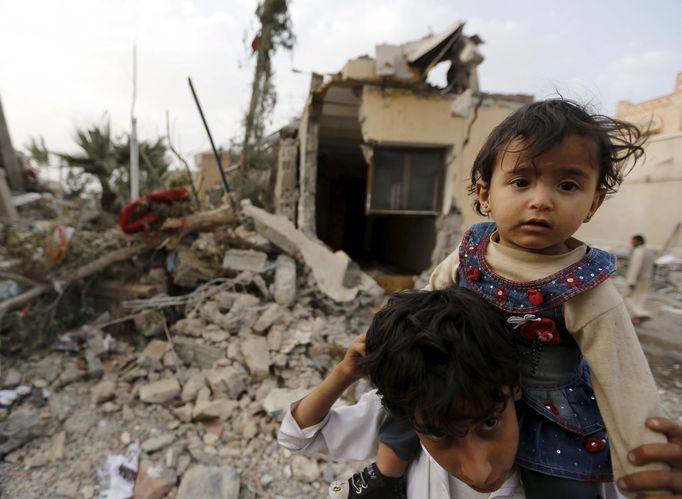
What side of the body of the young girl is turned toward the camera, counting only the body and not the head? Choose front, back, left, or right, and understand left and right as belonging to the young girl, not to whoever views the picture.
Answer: front

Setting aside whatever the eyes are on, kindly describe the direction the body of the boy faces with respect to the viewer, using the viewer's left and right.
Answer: facing the viewer

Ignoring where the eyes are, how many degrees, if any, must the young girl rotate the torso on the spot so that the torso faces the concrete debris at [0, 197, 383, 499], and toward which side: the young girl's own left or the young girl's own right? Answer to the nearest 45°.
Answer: approximately 135° to the young girl's own right

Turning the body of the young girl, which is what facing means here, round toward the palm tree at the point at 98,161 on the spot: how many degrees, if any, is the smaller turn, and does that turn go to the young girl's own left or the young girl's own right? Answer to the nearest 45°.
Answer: approximately 135° to the young girl's own right

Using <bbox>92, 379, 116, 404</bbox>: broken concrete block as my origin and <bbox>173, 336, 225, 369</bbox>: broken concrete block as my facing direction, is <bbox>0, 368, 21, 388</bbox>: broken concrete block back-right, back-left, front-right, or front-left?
back-left

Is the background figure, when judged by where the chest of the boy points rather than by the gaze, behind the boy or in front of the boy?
behind
